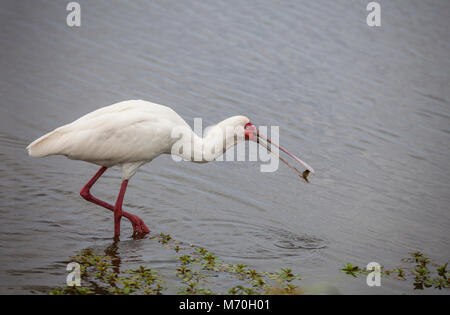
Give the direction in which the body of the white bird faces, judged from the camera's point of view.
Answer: to the viewer's right
